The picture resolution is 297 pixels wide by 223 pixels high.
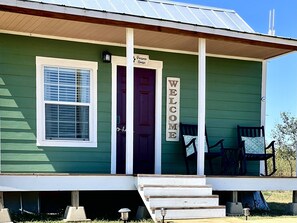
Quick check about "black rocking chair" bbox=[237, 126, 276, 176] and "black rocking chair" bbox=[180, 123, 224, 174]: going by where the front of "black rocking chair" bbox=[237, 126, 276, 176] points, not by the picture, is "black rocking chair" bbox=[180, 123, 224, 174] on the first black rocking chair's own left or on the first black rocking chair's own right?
on the first black rocking chair's own right

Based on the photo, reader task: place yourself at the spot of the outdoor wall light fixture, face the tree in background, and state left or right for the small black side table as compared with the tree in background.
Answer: right

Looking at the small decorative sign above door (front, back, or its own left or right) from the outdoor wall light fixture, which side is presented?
right

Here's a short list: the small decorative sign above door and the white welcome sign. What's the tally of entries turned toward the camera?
2

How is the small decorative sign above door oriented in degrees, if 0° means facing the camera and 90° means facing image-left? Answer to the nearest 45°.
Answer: approximately 0°

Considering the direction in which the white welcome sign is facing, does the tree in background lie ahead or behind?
behind

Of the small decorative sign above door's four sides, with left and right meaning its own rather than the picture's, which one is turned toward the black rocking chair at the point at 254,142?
left

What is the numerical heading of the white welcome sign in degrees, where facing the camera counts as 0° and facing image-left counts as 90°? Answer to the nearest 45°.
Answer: approximately 0°

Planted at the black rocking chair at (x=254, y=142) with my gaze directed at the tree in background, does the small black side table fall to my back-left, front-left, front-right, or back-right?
back-left

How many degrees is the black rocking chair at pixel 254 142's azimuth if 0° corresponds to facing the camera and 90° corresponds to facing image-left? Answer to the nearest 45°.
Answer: approximately 315°

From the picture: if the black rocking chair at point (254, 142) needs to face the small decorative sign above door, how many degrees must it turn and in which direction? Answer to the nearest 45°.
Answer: approximately 90° to its right
